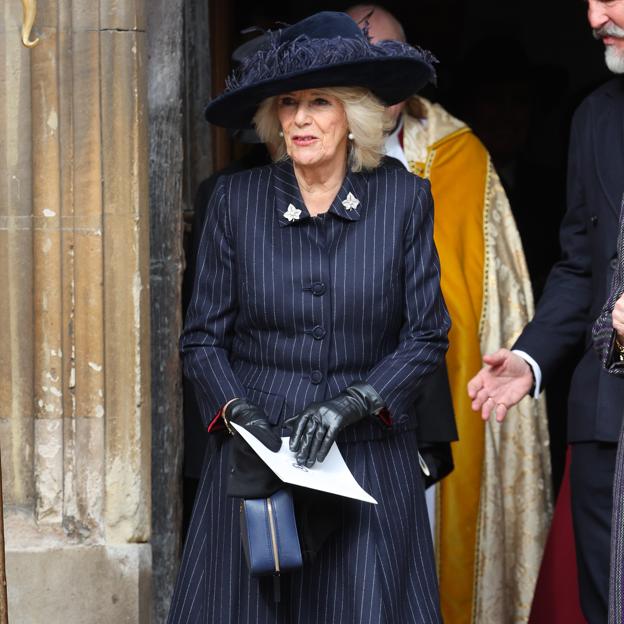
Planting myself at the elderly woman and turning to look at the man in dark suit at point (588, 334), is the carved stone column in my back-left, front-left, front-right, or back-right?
back-left

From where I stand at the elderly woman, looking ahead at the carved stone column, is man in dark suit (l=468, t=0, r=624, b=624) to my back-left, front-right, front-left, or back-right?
back-right

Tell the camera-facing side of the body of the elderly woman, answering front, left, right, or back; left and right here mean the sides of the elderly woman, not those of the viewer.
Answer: front

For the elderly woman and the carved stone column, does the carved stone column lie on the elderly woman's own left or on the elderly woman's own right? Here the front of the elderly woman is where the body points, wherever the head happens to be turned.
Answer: on the elderly woman's own right

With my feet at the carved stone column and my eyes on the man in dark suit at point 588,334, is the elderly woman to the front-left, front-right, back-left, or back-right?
front-right

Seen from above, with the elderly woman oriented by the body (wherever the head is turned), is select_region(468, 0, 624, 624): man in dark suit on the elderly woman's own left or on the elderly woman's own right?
on the elderly woman's own left

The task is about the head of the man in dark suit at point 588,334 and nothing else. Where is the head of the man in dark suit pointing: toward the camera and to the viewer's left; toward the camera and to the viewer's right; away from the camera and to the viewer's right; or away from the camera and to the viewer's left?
toward the camera and to the viewer's left
